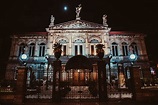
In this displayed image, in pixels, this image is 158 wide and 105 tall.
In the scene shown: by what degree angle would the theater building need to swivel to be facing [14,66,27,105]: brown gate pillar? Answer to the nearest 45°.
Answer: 0° — it already faces it

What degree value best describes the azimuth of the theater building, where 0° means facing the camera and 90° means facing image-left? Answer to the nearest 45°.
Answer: approximately 0°

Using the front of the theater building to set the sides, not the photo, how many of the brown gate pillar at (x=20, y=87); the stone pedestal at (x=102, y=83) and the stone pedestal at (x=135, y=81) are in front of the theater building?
3

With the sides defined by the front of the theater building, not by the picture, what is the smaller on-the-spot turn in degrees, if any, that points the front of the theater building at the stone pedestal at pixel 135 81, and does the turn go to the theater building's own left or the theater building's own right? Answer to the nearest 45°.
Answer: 0° — it already faces it

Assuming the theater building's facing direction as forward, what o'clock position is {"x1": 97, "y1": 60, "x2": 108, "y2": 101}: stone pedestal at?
The stone pedestal is roughly at 12 o'clock from the theater building.
